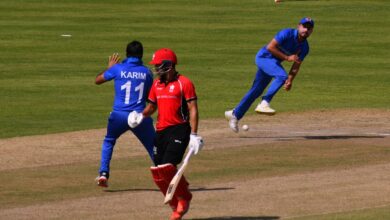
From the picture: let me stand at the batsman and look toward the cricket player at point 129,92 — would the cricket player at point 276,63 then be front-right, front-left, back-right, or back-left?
front-right

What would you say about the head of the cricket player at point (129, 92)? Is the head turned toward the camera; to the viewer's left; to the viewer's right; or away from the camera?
away from the camera

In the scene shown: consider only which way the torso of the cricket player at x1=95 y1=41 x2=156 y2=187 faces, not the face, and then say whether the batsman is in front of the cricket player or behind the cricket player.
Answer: behind

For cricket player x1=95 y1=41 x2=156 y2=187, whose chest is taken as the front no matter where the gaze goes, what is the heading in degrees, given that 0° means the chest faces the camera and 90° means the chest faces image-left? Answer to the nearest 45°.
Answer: approximately 180°

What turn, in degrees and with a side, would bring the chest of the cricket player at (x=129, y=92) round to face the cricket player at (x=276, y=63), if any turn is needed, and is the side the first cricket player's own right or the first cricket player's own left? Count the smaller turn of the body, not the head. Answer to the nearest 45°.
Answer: approximately 45° to the first cricket player's own right

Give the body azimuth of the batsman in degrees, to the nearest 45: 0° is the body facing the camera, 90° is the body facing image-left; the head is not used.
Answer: approximately 45°

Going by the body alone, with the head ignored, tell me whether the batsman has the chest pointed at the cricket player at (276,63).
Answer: no

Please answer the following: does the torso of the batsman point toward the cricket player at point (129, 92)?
no

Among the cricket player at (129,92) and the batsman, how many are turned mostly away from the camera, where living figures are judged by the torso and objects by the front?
1

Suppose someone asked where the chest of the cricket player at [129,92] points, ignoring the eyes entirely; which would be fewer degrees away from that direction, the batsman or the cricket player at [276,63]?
the cricket player

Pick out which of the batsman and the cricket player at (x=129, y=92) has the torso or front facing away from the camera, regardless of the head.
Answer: the cricket player
